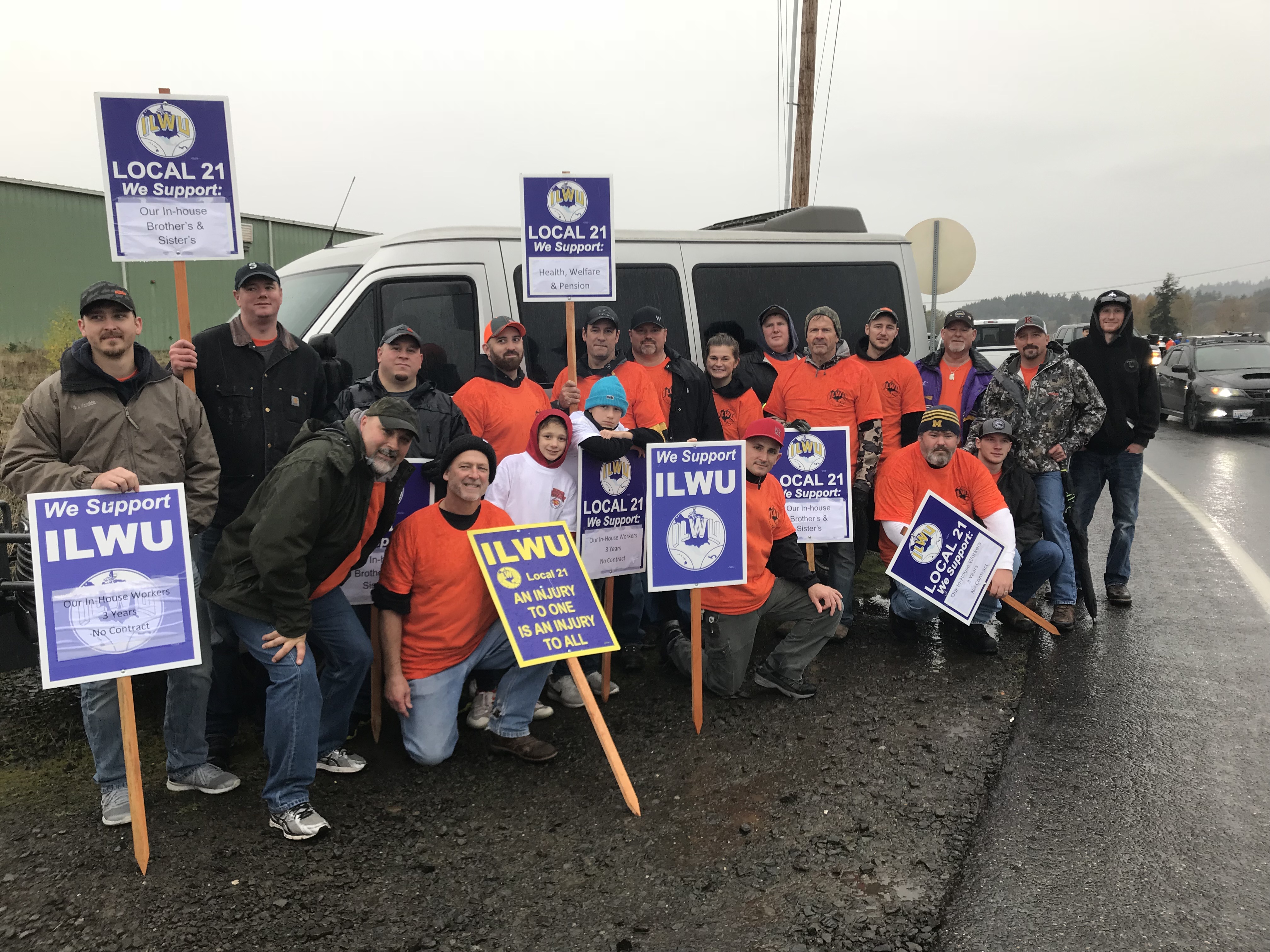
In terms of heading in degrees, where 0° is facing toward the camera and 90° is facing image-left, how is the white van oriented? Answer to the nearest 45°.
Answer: approximately 90°

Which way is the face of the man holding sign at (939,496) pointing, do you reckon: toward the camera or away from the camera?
toward the camera

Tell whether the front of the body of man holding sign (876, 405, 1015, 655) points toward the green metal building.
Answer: no

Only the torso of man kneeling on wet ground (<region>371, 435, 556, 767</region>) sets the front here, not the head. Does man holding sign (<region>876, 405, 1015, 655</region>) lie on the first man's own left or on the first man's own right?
on the first man's own left

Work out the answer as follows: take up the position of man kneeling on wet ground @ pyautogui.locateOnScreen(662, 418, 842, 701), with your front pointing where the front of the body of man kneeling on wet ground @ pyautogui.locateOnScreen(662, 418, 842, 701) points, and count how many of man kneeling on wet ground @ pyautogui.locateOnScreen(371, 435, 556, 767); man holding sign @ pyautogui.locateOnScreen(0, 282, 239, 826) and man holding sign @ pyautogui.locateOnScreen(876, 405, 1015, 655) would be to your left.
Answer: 1

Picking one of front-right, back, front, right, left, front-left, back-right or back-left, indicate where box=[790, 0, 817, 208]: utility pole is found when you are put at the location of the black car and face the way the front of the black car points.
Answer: right

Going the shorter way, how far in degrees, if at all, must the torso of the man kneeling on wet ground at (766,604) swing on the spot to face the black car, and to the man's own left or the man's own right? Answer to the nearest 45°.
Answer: approximately 90° to the man's own left

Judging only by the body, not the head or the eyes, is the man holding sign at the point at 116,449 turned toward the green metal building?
no

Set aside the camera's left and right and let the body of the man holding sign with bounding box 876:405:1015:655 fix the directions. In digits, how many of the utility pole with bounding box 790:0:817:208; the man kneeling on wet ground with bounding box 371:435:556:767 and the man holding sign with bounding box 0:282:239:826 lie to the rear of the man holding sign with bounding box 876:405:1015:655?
1

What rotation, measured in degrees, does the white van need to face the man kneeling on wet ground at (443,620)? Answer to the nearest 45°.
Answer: approximately 90° to its left

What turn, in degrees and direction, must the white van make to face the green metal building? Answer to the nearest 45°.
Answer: approximately 45° to its right

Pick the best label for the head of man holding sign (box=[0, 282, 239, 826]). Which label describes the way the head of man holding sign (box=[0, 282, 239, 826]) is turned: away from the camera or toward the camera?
toward the camera

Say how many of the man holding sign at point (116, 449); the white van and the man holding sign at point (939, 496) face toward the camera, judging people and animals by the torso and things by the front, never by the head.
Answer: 2

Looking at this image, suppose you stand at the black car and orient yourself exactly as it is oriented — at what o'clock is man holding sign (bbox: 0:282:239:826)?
The man holding sign is roughly at 2 o'clock from the black car.

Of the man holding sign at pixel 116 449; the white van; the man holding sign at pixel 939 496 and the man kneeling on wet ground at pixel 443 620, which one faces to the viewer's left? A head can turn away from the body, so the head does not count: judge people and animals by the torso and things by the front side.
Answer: the white van

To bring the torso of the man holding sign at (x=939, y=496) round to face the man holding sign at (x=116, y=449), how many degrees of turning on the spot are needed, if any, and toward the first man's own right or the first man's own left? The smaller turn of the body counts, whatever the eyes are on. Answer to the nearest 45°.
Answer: approximately 45° to the first man's own right

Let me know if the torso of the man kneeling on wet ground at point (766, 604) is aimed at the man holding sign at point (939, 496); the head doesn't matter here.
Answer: no

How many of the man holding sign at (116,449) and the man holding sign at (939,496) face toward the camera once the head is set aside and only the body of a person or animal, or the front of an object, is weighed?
2

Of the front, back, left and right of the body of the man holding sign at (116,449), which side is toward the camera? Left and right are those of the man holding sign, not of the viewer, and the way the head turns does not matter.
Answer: front
